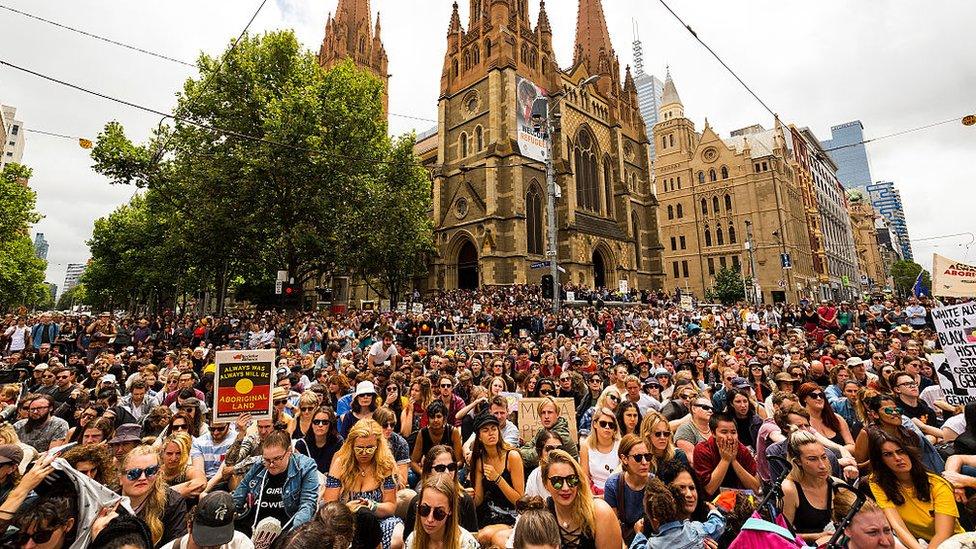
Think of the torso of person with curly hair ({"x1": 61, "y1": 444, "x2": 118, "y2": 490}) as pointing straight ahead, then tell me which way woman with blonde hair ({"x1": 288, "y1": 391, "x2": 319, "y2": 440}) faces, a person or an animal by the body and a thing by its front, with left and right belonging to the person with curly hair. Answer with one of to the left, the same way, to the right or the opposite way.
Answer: the same way

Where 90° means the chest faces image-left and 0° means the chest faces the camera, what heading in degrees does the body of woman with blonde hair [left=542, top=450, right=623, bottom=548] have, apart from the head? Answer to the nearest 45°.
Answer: approximately 45°

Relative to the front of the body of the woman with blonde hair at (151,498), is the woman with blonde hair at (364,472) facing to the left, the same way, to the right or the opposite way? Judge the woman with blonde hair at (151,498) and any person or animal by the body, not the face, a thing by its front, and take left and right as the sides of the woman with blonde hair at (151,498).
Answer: the same way

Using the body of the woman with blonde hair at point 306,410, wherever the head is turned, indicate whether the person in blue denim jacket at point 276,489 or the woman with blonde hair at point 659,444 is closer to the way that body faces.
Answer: the person in blue denim jacket

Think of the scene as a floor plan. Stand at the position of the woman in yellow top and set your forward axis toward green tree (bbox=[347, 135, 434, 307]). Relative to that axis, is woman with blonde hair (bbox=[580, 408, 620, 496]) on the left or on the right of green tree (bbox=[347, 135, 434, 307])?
left

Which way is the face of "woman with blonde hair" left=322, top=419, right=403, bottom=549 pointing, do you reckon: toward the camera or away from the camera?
toward the camera

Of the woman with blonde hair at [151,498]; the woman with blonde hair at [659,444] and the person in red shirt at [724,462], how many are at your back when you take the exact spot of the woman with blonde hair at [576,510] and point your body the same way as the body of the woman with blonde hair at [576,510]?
2

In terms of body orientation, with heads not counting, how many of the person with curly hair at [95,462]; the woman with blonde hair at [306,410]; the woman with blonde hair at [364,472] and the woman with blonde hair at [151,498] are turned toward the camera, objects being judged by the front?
4

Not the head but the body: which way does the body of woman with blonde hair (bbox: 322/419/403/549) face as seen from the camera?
toward the camera

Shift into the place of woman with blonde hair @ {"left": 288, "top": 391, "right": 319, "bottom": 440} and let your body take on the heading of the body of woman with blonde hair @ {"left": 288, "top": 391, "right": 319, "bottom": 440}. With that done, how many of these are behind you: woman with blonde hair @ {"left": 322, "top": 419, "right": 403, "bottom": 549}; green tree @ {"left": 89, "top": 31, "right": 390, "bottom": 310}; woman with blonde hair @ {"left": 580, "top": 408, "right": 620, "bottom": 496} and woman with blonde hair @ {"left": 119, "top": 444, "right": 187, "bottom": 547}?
1

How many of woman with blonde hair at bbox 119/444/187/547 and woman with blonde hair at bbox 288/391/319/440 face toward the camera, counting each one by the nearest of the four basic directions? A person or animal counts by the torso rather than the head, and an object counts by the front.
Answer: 2

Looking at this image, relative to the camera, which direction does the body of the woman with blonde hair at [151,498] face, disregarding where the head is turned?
toward the camera
